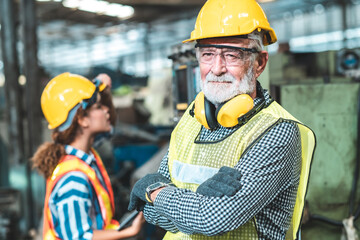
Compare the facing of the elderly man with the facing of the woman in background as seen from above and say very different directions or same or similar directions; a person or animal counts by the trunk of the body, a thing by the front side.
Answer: very different directions

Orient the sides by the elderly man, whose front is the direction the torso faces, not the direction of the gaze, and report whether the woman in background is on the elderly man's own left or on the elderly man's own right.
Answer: on the elderly man's own right

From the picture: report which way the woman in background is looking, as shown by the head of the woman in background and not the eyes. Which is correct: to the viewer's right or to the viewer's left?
to the viewer's right

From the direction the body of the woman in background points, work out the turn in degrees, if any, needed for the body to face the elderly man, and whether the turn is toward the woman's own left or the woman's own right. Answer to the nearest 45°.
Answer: approximately 45° to the woman's own right

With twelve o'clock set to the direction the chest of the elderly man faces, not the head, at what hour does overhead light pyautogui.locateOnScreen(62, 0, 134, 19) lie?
The overhead light is roughly at 4 o'clock from the elderly man.

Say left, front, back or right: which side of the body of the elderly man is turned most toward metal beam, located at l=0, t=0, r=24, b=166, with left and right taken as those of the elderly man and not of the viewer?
right

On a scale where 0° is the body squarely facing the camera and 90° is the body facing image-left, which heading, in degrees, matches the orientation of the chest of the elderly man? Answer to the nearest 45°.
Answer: approximately 45°

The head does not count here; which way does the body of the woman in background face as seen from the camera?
to the viewer's right

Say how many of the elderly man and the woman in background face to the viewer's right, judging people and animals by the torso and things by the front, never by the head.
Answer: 1
